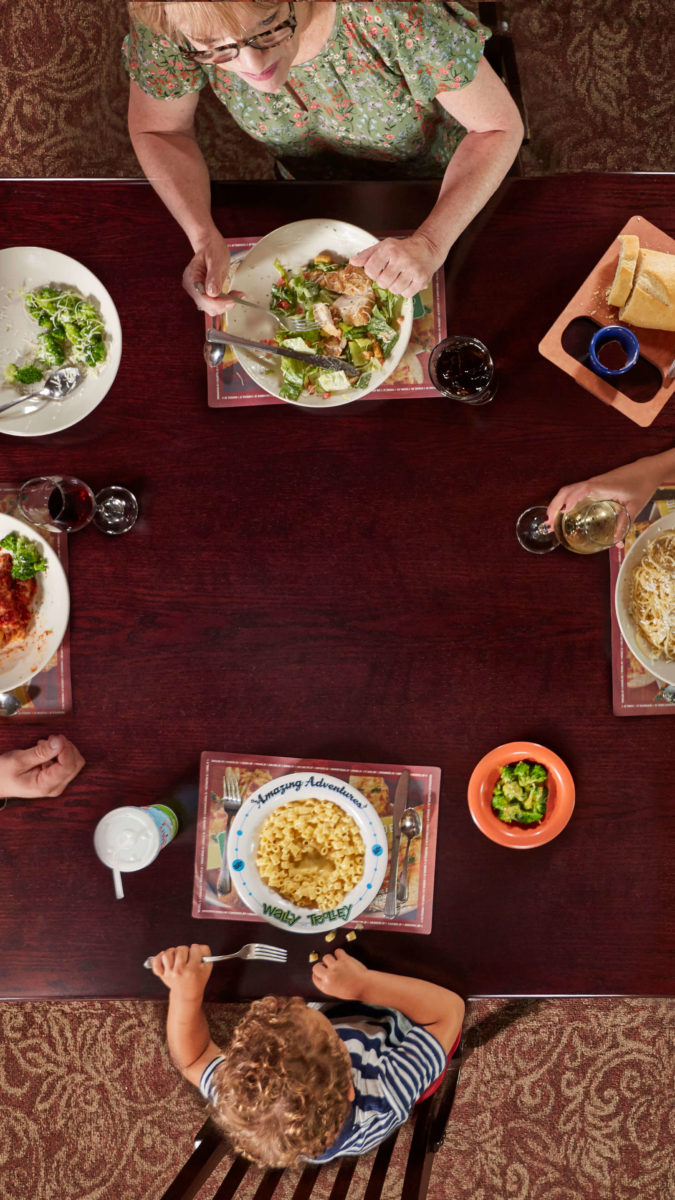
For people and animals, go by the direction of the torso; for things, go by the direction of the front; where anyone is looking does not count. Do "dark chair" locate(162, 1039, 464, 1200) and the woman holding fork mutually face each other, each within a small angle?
yes

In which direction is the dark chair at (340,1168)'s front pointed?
away from the camera

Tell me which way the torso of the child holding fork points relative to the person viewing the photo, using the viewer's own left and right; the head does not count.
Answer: facing away from the viewer

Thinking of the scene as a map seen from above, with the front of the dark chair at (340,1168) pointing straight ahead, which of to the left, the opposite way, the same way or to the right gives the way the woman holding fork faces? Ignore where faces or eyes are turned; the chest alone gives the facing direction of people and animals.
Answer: the opposite way

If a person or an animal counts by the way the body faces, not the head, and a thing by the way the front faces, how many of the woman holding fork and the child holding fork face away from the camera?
1

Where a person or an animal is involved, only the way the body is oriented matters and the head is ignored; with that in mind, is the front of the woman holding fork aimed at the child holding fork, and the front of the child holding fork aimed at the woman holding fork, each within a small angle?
yes

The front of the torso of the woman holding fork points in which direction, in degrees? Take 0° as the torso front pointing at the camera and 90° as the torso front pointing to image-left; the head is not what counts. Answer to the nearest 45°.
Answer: approximately 0°

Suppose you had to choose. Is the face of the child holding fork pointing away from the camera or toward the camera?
away from the camera
